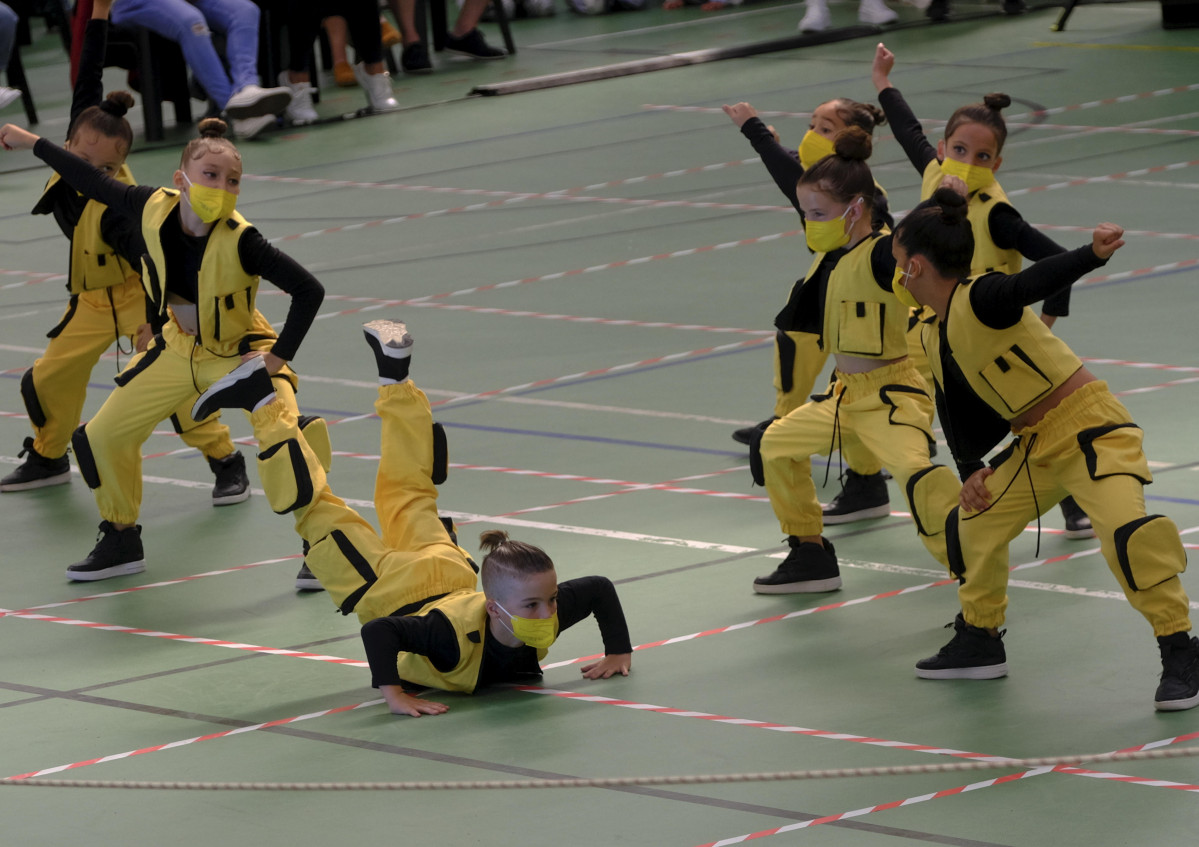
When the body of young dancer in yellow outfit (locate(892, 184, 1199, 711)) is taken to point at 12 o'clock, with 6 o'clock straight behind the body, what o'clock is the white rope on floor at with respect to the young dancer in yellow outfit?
The white rope on floor is roughly at 12 o'clock from the young dancer in yellow outfit.

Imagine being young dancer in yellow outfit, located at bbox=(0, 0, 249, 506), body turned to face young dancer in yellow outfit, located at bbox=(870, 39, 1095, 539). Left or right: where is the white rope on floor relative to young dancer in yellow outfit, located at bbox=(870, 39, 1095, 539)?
right

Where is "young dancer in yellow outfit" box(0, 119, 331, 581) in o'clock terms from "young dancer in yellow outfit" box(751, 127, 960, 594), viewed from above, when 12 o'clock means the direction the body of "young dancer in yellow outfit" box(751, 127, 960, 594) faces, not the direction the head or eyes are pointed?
"young dancer in yellow outfit" box(0, 119, 331, 581) is roughly at 2 o'clock from "young dancer in yellow outfit" box(751, 127, 960, 594).

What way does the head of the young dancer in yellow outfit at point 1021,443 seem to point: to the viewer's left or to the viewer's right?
to the viewer's left

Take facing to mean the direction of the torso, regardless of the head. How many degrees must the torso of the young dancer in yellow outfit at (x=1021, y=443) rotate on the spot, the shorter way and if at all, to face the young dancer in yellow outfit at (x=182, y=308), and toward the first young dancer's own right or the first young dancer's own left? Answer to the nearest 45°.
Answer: approximately 45° to the first young dancer's own right
